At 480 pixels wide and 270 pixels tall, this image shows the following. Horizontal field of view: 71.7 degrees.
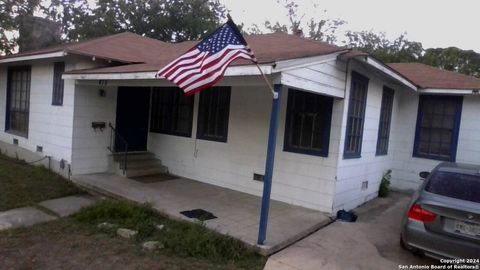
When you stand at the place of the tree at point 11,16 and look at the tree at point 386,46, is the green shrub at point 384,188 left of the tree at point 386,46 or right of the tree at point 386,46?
right

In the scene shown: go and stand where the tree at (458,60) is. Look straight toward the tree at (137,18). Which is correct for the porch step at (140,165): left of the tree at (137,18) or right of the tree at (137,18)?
left

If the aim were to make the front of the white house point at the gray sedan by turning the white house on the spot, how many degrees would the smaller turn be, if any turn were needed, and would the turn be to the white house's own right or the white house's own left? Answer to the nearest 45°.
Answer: approximately 90° to the white house's own left

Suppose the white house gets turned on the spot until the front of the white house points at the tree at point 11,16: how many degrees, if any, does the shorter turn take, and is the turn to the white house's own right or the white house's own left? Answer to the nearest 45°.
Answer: approximately 90° to the white house's own right

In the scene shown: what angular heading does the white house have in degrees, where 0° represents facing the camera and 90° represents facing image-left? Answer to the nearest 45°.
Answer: approximately 45°

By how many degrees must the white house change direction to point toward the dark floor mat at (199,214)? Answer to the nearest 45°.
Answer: approximately 45° to its left

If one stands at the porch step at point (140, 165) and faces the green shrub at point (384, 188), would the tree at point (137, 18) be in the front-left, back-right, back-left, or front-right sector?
back-left

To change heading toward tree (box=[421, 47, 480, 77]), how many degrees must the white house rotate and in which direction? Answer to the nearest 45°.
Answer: approximately 180°
